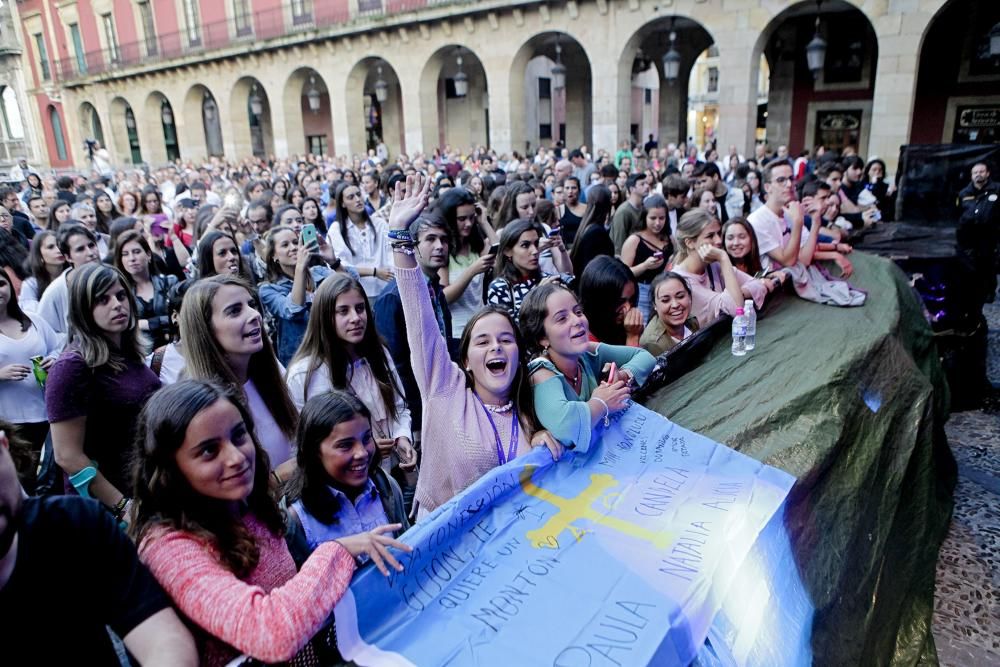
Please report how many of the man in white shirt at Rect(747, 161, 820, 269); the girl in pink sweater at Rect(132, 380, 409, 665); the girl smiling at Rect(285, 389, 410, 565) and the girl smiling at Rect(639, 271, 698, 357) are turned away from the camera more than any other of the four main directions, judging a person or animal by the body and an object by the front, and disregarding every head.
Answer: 0

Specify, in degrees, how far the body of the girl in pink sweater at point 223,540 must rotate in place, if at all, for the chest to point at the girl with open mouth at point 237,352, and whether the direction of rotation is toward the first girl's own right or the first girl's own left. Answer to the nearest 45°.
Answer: approximately 135° to the first girl's own left

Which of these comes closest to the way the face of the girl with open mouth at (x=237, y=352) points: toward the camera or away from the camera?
toward the camera

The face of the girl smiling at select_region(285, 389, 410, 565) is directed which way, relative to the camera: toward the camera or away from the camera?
toward the camera

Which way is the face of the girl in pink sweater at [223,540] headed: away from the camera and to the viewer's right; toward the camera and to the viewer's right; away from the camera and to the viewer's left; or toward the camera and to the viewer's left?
toward the camera and to the viewer's right

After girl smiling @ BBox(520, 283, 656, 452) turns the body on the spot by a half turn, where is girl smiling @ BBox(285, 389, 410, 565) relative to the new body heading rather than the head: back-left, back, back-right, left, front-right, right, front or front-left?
left

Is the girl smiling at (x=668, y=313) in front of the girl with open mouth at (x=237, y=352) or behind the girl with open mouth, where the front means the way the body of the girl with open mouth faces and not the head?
in front

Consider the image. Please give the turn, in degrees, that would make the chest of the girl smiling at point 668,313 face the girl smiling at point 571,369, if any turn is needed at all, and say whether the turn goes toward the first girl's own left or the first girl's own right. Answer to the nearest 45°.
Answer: approximately 45° to the first girl's own right

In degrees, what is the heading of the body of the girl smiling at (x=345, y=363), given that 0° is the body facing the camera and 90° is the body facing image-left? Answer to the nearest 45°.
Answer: approximately 315°

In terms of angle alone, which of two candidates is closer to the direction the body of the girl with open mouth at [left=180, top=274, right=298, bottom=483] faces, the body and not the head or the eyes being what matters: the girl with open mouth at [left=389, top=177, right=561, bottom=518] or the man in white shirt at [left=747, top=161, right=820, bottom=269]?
the girl with open mouth

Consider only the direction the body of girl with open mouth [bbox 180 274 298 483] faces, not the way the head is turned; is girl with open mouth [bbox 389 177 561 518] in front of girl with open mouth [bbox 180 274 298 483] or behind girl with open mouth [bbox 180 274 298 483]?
in front

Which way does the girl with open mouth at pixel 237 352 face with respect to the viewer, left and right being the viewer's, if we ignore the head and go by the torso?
facing the viewer and to the right of the viewer

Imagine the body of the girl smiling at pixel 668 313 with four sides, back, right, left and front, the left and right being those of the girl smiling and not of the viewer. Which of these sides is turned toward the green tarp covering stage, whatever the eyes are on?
front

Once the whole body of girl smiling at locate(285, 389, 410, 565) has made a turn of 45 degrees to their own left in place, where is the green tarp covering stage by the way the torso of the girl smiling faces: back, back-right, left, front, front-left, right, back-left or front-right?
front
